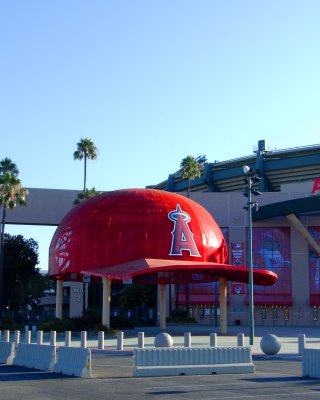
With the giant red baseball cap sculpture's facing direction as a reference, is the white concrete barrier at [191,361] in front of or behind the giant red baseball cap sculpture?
in front

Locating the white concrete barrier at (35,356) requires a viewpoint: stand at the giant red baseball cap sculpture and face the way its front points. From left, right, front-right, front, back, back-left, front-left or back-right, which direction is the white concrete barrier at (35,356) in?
front-right

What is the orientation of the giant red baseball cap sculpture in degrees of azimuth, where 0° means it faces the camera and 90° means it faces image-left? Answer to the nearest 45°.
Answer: approximately 315°

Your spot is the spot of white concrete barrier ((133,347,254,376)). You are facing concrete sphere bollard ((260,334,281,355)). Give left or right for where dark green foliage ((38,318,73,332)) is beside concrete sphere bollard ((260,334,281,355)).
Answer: left

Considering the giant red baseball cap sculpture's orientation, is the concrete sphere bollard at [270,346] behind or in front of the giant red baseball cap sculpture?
in front
